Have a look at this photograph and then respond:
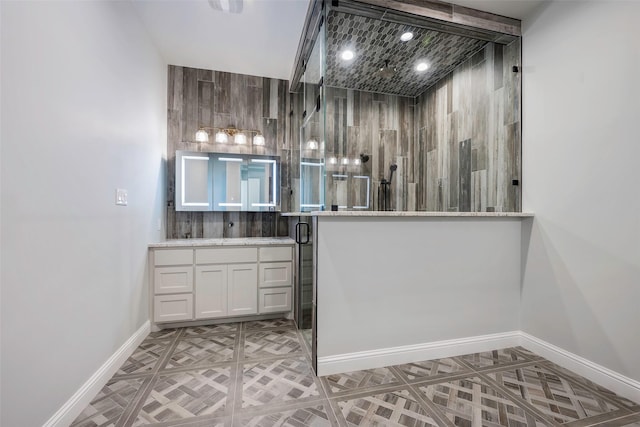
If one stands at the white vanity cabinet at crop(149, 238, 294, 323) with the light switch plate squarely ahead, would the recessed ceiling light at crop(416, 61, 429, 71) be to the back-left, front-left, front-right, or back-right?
back-left

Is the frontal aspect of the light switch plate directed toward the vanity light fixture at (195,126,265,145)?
no

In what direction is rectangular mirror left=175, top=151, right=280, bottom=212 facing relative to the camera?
toward the camera

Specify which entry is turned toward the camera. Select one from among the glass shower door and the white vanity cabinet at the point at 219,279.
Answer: the white vanity cabinet

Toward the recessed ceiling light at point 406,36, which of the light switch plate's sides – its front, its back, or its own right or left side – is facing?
front

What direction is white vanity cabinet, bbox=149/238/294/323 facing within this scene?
toward the camera

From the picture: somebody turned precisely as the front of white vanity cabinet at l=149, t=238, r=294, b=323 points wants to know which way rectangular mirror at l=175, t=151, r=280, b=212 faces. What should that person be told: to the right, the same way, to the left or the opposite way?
the same way

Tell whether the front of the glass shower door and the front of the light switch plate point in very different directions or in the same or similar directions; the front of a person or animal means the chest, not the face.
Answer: very different directions

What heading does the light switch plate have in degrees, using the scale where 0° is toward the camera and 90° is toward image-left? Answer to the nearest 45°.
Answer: approximately 315°

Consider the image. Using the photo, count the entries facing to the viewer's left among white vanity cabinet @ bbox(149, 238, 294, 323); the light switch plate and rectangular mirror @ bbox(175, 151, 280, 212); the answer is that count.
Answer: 0

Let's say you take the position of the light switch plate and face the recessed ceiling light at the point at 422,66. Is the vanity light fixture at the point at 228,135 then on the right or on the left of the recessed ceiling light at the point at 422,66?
left

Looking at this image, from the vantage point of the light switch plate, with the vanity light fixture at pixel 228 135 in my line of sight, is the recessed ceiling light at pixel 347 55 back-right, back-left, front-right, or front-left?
front-right
